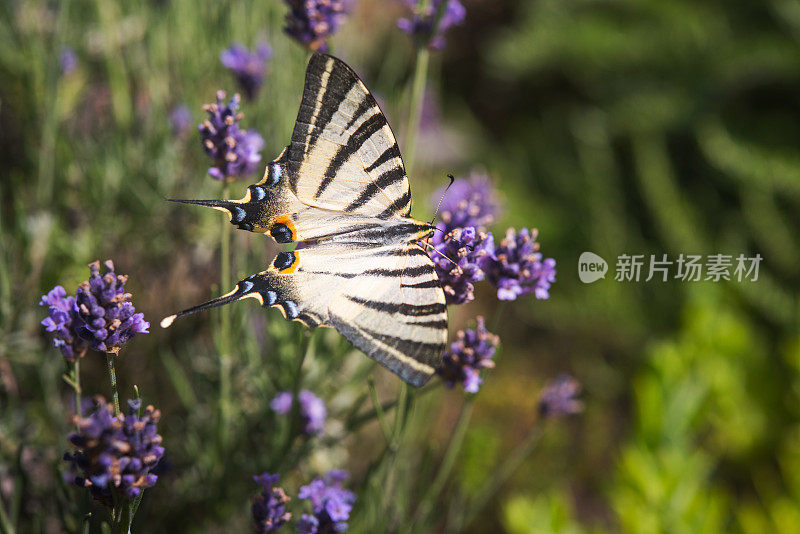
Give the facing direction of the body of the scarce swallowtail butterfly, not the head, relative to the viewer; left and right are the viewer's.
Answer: facing to the right of the viewer

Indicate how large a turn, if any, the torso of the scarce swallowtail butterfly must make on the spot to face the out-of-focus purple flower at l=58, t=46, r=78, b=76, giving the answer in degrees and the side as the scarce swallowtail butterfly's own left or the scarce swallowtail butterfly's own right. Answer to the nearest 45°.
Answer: approximately 135° to the scarce swallowtail butterfly's own left
